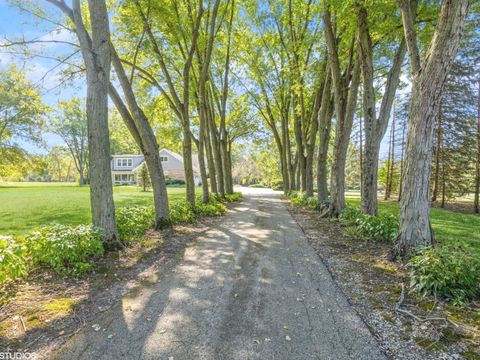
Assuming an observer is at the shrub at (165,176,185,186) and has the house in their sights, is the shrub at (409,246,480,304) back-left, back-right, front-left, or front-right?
back-left

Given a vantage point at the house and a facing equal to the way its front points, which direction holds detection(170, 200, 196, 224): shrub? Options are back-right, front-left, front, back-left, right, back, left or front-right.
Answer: front-left

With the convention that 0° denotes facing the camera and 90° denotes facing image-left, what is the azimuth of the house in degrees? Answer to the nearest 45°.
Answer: approximately 45°

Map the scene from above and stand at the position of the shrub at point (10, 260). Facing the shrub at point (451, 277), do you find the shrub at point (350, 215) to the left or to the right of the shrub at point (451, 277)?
left

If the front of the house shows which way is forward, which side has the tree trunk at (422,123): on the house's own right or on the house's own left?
on the house's own left

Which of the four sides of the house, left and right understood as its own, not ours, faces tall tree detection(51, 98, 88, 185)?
right

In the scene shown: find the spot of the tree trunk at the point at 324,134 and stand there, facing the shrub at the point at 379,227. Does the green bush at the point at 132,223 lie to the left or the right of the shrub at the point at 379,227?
right

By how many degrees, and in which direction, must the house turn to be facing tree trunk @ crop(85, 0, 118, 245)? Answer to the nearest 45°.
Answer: approximately 45° to its left

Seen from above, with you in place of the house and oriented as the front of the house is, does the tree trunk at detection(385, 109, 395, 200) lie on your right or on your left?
on your left

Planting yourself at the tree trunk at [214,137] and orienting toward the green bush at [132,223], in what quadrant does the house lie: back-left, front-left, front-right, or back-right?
back-right

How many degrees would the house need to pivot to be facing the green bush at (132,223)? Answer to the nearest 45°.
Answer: approximately 45° to its left

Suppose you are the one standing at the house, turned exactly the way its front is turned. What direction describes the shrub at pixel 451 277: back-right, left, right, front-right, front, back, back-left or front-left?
front-left

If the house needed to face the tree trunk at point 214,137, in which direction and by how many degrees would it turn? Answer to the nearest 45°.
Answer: approximately 45° to its left
